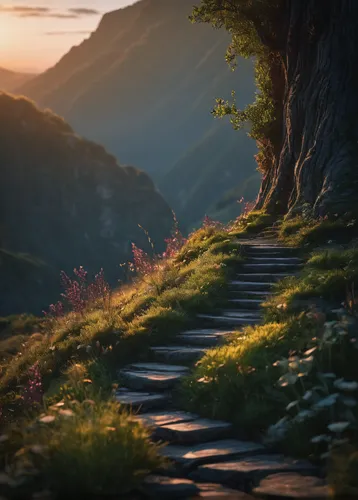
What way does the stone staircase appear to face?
toward the camera

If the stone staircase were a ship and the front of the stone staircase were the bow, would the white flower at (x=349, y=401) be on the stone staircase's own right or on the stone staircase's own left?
on the stone staircase's own left

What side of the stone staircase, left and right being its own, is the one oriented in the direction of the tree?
back

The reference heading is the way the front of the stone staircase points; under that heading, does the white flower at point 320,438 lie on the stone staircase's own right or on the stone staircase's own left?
on the stone staircase's own left

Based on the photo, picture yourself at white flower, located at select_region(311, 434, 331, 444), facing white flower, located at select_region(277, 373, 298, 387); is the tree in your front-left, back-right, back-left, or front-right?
front-right
